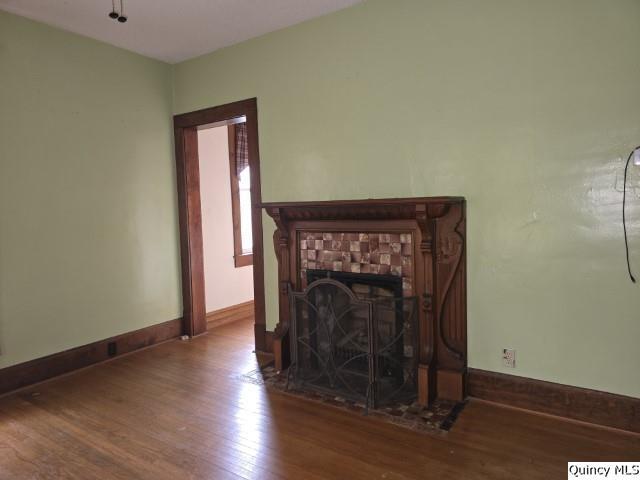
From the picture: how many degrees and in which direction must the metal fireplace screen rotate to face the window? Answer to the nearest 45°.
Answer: approximately 90° to its right

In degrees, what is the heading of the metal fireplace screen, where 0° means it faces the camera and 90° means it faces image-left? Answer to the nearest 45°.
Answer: approximately 45°

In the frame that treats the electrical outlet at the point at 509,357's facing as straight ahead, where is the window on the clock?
The window is roughly at 4 o'clock from the electrical outlet.

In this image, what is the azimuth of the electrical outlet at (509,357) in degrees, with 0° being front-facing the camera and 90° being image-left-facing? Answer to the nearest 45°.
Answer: approximately 0°

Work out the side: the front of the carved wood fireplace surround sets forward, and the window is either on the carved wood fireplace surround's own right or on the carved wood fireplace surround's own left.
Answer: on the carved wood fireplace surround's own right

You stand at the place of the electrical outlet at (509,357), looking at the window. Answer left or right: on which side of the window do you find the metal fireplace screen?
left

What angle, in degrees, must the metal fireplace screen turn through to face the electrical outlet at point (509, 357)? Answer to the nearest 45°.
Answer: approximately 135° to its left

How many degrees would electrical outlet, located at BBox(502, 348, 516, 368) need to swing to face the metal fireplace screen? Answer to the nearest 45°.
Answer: approximately 90° to its right
